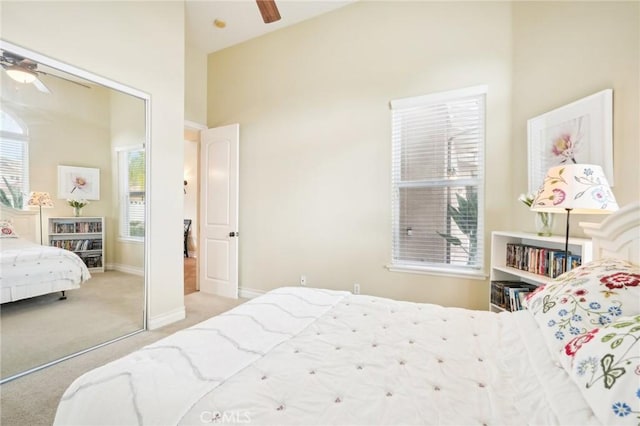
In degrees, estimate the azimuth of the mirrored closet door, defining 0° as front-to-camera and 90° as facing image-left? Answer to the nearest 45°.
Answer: approximately 315°

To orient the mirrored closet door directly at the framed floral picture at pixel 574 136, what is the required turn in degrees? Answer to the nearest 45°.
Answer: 0° — it already faces it

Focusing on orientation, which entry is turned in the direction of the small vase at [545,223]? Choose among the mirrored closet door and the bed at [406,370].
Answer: the mirrored closet door

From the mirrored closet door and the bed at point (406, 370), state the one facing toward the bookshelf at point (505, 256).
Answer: the mirrored closet door

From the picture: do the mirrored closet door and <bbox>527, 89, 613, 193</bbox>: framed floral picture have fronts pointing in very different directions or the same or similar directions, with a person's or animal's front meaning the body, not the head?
very different directions

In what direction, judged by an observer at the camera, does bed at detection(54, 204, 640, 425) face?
facing to the left of the viewer

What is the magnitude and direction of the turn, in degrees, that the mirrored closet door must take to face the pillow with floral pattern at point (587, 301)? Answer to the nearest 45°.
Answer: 0° — it already faces it

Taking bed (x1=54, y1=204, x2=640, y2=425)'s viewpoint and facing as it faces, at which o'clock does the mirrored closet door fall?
The mirrored closet door is roughly at 1 o'clock from the bed.

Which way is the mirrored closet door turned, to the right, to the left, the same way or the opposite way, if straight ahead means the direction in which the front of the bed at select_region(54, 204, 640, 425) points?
the opposite way

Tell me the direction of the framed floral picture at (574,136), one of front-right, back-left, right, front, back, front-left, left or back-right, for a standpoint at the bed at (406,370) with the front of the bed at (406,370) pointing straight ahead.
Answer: back-right

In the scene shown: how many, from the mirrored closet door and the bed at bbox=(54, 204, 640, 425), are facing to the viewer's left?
1
